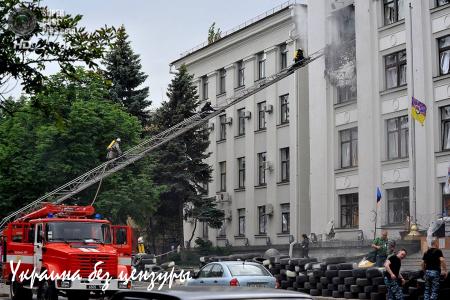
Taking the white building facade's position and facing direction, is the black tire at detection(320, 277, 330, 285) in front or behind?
in front

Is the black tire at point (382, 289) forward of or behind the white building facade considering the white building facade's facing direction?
forward

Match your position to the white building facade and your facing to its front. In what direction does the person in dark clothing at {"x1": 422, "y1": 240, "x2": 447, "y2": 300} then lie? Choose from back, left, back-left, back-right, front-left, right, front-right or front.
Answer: front-left

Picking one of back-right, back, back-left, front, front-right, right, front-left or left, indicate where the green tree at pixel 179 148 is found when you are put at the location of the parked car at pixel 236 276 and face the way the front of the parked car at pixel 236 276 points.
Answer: front-right

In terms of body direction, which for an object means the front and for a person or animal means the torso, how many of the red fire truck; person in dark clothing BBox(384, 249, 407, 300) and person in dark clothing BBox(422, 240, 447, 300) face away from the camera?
1

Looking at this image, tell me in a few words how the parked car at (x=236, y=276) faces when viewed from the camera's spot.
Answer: facing away from the viewer and to the left of the viewer

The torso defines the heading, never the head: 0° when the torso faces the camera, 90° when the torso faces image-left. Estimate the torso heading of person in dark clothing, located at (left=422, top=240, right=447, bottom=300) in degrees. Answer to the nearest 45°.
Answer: approximately 180°

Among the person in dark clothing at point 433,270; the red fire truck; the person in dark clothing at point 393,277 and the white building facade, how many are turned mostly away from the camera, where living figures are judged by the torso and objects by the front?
1

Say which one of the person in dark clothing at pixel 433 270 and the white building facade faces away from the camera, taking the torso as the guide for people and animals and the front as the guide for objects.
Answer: the person in dark clothing

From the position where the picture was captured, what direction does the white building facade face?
facing the viewer and to the left of the viewer
